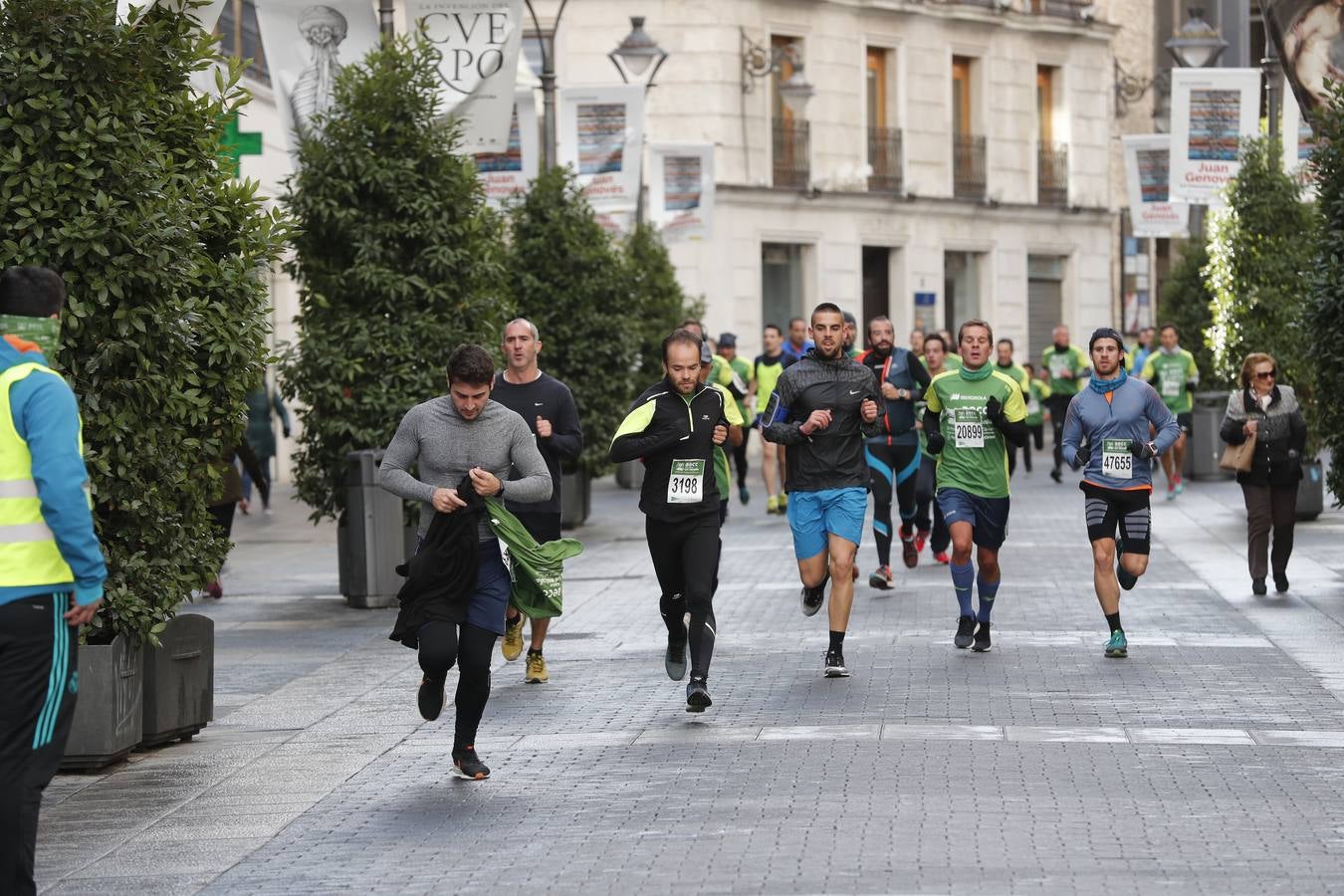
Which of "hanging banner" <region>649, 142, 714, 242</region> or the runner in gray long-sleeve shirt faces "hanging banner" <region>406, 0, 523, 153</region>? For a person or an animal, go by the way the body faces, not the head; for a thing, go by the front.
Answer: "hanging banner" <region>649, 142, 714, 242</region>

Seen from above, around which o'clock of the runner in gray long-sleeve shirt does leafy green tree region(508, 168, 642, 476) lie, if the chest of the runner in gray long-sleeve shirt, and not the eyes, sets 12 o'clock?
The leafy green tree is roughly at 6 o'clock from the runner in gray long-sleeve shirt.

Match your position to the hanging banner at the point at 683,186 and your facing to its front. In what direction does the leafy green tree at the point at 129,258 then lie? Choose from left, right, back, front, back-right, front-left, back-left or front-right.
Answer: front

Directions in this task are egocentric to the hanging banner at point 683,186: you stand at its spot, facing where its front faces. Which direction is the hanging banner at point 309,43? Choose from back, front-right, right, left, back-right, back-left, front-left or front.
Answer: front

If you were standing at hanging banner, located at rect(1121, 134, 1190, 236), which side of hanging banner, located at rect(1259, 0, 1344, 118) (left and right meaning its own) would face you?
back

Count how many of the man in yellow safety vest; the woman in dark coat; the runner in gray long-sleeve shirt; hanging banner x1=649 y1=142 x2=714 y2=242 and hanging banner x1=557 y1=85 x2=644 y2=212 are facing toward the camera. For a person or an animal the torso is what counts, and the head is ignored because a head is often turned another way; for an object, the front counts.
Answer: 4

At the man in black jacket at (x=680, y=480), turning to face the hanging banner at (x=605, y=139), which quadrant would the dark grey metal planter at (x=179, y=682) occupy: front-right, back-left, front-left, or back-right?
back-left

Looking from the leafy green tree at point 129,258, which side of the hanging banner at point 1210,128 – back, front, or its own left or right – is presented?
front

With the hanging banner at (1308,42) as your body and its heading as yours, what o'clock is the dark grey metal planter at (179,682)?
The dark grey metal planter is roughly at 1 o'clock from the hanging banner.

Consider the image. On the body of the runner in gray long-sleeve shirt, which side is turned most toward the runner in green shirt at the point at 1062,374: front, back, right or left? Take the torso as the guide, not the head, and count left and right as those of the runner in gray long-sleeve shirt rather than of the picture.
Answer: back

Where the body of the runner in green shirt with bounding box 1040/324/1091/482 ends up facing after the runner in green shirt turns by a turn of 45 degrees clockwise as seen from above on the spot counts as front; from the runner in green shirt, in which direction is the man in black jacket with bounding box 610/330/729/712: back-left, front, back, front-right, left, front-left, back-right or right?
front-left

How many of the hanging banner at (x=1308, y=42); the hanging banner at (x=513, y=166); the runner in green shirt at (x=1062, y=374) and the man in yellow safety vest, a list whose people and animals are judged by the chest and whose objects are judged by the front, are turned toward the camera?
3

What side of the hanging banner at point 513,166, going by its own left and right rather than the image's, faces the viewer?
front

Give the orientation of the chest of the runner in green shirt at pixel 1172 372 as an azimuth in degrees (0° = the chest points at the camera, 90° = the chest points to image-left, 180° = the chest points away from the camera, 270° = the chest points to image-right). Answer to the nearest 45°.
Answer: approximately 0°

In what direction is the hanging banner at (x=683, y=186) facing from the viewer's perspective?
toward the camera
